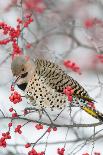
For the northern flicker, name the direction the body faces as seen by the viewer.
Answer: to the viewer's left
